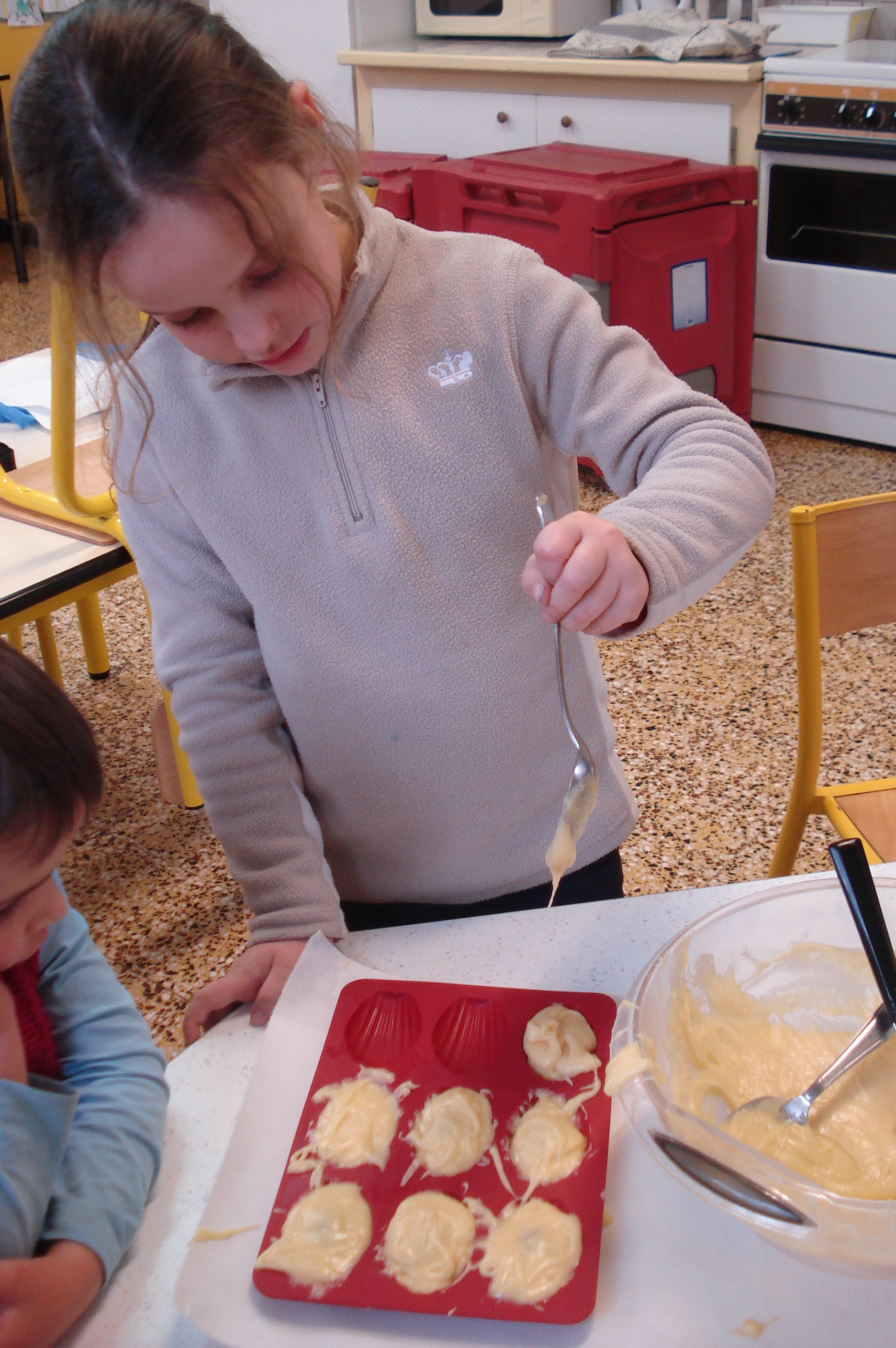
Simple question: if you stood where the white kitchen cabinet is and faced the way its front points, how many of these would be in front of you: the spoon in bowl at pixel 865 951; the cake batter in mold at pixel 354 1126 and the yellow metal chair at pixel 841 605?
3

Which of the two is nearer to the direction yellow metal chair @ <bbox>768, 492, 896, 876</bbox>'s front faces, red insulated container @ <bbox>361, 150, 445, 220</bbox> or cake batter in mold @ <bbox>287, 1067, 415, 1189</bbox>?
the cake batter in mold

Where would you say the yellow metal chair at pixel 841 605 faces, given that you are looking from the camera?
facing the viewer and to the right of the viewer

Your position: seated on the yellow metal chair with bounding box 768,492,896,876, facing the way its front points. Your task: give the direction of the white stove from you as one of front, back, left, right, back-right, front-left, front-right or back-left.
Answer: back-left

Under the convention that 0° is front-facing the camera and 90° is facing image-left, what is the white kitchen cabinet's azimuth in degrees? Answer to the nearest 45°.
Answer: approximately 0°

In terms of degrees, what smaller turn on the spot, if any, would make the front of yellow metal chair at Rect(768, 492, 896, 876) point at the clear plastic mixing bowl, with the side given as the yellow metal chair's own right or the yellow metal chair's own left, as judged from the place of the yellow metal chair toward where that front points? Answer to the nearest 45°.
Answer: approximately 45° to the yellow metal chair's own right

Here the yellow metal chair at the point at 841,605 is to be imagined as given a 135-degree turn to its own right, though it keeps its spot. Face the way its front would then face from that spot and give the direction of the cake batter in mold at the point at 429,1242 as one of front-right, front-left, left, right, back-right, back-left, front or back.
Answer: left

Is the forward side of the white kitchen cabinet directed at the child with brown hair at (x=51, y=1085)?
yes

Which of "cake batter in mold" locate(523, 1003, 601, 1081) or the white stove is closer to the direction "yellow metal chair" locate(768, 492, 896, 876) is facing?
the cake batter in mold

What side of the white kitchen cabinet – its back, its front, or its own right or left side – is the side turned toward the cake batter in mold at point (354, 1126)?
front
